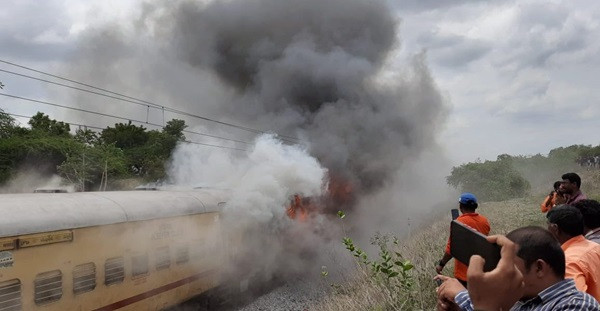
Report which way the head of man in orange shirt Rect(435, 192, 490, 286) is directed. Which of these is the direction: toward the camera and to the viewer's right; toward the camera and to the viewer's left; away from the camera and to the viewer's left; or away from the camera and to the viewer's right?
away from the camera and to the viewer's left

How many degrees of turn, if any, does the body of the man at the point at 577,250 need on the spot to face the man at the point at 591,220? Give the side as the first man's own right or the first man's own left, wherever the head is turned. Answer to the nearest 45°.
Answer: approximately 45° to the first man's own right

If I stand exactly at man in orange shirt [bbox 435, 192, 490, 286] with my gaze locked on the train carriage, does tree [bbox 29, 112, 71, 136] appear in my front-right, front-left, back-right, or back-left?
front-right

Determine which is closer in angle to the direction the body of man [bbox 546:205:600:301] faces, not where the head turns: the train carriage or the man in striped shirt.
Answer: the train carriage

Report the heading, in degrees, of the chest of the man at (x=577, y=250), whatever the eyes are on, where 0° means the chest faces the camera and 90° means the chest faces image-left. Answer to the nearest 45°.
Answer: approximately 135°

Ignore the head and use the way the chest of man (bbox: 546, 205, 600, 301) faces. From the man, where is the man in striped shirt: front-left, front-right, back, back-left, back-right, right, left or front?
back-left

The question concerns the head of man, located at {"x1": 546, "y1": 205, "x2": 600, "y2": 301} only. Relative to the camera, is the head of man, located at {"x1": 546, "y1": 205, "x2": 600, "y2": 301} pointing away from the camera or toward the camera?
away from the camera

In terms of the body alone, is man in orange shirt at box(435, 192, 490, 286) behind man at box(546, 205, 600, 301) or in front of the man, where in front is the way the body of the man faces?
in front

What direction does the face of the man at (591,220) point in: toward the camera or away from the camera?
away from the camera

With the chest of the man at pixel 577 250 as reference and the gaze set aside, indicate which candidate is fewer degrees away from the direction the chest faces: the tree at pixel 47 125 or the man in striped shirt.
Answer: the tree

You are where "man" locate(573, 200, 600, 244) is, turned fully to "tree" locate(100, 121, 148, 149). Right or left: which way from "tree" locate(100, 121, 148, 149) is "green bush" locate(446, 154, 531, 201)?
right

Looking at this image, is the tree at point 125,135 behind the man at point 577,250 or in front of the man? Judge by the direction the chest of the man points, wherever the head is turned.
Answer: in front

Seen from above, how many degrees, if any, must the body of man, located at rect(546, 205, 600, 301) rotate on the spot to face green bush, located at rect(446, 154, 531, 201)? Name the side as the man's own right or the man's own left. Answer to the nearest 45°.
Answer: approximately 45° to the man's own right
